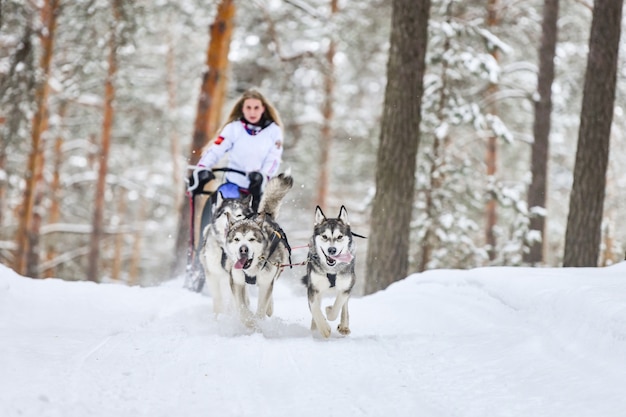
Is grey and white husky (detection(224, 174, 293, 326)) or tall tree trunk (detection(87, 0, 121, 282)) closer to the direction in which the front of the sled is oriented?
the grey and white husky

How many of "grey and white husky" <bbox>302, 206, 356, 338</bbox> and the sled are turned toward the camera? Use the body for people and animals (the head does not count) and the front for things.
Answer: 2

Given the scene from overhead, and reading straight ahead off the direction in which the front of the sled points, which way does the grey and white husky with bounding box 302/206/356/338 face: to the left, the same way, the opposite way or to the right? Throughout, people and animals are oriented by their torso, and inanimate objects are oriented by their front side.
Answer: the same way

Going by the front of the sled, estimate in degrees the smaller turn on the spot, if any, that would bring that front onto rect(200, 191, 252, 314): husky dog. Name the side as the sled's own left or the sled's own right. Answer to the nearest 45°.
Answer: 0° — it already faces it

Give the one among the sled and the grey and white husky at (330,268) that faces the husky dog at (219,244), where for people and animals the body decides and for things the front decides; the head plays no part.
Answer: the sled

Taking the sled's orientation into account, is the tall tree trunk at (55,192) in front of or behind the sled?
behind

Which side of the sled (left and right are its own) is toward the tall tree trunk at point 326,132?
back

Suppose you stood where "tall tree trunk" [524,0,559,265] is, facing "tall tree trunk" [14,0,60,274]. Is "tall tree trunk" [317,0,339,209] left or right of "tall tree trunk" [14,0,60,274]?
right

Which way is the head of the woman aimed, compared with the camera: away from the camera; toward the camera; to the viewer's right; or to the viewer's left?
toward the camera

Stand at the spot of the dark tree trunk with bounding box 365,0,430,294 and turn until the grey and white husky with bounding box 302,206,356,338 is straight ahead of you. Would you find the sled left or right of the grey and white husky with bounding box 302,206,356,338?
right

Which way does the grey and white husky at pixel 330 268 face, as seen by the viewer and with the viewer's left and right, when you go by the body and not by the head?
facing the viewer

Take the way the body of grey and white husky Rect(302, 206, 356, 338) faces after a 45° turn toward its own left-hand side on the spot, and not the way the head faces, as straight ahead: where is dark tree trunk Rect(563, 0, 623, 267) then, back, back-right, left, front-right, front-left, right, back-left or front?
left

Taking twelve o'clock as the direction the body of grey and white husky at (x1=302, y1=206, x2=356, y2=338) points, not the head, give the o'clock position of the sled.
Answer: The sled is roughly at 5 o'clock from the grey and white husky.

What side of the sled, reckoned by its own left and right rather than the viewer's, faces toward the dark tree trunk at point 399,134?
left

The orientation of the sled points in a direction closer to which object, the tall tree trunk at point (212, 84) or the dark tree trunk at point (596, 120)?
the dark tree trunk

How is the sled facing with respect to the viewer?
toward the camera

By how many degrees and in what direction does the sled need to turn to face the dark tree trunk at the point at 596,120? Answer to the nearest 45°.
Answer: approximately 90° to its left

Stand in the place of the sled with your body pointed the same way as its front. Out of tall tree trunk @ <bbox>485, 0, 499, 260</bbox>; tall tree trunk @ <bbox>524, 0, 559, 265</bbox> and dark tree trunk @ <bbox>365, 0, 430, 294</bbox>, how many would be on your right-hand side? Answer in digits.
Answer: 0

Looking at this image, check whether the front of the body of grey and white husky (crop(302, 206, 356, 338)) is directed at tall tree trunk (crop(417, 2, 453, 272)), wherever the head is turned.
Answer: no

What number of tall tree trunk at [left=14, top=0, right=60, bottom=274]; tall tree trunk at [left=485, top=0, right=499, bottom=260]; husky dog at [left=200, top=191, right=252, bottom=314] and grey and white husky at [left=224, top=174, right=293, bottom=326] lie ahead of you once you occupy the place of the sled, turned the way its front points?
2

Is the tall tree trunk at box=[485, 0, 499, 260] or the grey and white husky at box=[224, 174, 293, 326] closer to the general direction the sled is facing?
the grey and white husky
